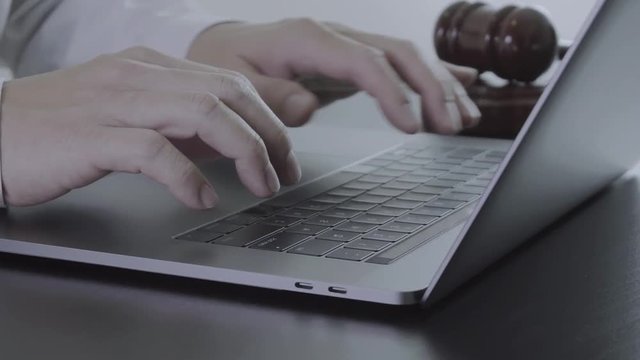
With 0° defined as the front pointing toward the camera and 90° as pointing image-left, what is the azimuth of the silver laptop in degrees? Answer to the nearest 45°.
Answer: approximately 135°
